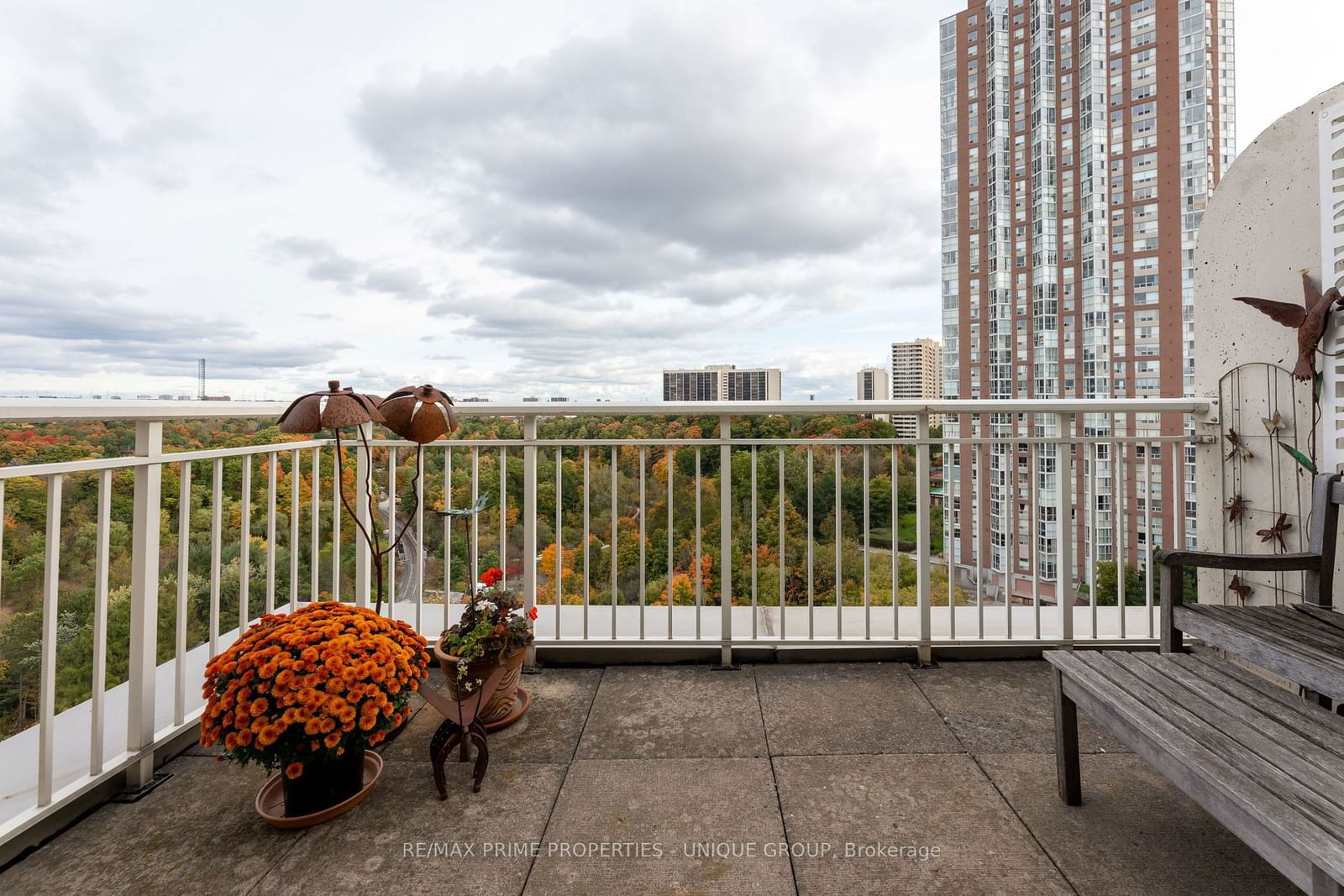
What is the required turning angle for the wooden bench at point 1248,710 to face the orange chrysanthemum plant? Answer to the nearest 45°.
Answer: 0° — it already faces it

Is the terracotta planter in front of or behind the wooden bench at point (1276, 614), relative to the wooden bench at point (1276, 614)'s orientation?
in front

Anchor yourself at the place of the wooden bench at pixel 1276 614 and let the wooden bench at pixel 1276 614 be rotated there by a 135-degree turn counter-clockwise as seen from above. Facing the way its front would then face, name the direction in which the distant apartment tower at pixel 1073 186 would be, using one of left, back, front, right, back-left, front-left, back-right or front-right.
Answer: left

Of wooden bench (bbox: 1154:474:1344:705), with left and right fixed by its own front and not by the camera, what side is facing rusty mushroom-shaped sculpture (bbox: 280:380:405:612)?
front

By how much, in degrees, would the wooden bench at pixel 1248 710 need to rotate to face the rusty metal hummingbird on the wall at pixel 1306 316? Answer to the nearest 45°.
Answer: approximately 135° to its right

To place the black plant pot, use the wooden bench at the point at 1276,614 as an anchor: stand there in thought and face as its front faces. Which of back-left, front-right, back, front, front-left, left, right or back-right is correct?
front

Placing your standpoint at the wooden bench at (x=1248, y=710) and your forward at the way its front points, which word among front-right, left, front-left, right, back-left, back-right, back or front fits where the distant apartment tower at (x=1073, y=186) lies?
back-right

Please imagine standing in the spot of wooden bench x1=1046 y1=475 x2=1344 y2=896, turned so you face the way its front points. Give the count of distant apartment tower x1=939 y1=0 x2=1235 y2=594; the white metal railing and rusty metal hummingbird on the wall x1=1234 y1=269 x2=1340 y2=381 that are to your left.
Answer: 0

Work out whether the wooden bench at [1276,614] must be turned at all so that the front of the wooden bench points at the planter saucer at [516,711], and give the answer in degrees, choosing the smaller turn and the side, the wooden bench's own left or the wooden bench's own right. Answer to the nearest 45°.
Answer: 0° — it already faces it

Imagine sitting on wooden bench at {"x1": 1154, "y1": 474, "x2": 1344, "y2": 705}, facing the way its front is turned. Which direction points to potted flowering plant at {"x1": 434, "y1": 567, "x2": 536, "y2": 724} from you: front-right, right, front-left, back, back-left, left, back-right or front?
front

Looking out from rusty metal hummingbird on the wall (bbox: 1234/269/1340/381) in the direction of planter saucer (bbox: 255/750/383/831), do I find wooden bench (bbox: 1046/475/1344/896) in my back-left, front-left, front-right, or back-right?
front-left

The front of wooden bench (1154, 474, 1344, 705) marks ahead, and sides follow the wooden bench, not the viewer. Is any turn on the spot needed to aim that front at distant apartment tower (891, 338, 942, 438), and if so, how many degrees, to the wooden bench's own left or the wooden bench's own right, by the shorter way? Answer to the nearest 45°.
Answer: approximately 90° to the wooden bench's own right

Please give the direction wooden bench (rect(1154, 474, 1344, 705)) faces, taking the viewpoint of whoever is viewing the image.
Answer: facing the viewer and to the left of the viewer

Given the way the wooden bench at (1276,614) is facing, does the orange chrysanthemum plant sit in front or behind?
in front
